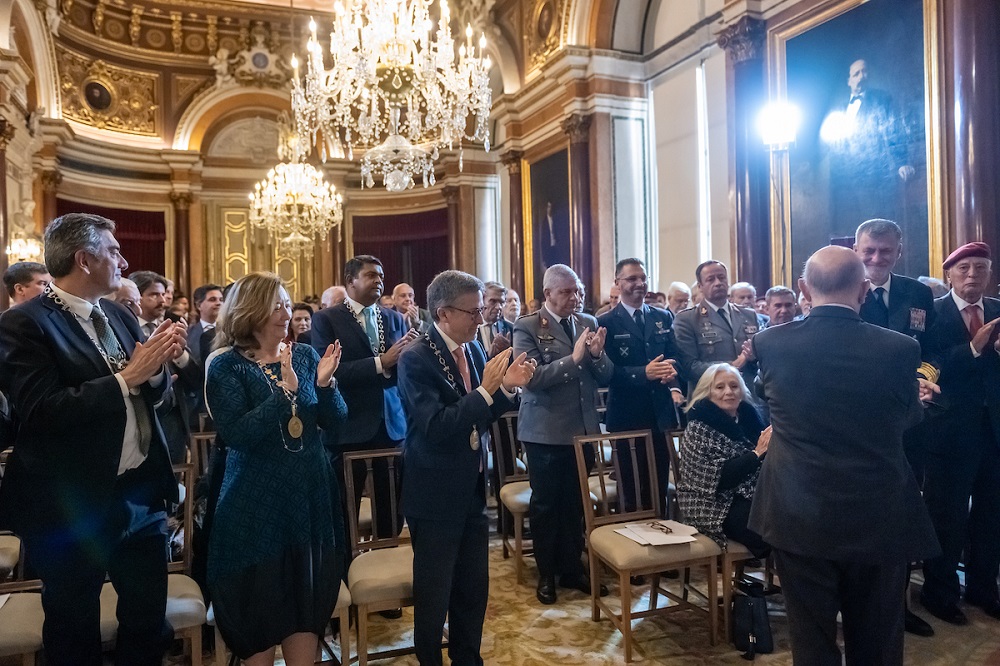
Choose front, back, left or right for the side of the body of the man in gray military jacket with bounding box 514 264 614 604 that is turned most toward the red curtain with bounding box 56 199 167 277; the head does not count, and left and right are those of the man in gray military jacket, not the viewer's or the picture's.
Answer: back

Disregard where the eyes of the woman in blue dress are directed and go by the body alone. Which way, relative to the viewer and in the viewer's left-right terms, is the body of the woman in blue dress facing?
facing the viewer and to the right of the viewer

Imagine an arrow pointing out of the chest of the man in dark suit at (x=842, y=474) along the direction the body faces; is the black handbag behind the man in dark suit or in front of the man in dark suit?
in front

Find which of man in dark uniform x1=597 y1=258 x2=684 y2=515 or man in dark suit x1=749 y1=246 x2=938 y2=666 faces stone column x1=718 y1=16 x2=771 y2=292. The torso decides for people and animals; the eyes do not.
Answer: man in dark suit x1=749 y1=246 x2=938 y2=666

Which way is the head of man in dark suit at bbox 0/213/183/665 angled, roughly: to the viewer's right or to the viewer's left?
to the viewer's right

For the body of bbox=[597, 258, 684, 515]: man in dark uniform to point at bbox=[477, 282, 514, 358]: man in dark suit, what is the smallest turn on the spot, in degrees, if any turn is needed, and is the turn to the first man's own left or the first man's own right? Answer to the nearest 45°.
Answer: approximately 180°

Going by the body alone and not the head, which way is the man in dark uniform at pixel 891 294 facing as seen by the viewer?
toward the camera

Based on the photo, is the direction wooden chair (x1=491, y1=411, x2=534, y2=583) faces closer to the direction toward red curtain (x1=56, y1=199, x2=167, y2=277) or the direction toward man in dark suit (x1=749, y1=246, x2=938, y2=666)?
the man in dark suit

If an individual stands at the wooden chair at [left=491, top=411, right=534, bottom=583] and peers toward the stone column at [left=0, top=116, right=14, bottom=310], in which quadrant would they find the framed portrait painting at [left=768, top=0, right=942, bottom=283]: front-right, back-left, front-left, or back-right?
back-right

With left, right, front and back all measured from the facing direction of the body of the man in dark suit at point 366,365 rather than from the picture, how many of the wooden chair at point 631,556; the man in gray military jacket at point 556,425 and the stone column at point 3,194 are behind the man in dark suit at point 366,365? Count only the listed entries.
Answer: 1

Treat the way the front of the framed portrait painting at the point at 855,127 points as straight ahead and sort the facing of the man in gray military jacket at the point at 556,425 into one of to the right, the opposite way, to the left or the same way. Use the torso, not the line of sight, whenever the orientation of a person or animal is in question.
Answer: to the left

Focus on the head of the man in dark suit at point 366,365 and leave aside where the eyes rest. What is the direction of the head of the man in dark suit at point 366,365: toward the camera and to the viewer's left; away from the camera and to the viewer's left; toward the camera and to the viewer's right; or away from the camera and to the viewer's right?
toward the camera and to the viewer's right

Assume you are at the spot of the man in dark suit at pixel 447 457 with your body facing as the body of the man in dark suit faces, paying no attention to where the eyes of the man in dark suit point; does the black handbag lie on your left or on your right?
on your left

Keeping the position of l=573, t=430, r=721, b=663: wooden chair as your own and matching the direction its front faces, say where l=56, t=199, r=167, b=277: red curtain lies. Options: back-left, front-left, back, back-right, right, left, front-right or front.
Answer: back

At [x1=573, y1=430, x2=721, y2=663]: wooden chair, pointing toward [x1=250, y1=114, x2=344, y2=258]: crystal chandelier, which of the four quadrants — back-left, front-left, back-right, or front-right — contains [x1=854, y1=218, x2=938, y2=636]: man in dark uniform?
back-right

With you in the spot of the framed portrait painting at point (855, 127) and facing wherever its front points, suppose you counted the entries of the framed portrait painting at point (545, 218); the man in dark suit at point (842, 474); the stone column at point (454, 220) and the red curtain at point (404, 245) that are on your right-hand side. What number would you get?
3

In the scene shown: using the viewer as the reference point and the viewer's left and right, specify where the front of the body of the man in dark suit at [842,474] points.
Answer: facing away from the viewer

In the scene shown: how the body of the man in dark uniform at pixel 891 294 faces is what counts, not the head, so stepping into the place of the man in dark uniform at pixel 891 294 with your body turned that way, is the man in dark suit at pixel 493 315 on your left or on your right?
on your right

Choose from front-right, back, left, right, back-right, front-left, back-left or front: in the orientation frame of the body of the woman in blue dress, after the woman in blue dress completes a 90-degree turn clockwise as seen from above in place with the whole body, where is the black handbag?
back-left

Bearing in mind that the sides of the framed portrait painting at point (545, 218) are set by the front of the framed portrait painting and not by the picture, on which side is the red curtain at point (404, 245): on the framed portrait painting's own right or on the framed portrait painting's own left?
on the framed portrait painting's own right

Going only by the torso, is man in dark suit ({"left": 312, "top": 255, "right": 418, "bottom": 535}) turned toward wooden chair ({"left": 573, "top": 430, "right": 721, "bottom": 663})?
yes
